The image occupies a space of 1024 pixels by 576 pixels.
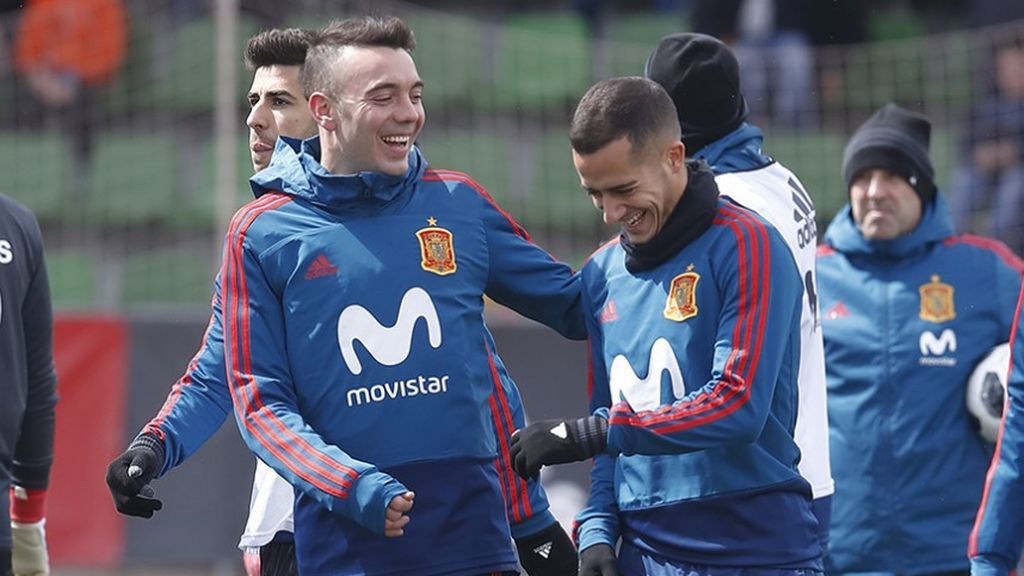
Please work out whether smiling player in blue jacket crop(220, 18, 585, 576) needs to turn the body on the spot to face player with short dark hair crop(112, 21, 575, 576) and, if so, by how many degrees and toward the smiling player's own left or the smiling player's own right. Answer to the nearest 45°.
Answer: approximately 180°

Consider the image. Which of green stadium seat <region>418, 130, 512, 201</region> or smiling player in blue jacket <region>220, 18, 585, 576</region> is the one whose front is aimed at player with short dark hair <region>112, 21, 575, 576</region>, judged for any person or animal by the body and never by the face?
the green stadium seat

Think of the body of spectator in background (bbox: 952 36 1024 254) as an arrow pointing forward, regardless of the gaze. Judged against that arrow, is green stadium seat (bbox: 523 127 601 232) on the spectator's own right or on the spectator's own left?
on the spectator's own right

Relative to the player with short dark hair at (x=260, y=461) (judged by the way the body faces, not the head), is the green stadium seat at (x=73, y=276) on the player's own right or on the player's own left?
on the player's own right

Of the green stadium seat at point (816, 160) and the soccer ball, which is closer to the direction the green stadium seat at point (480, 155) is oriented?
the soccer ball

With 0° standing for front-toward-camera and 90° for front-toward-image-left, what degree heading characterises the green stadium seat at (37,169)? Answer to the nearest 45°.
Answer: approximately 0°

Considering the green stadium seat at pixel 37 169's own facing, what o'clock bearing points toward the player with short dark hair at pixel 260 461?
The player with short dark hair is roughly at 12 o'clock from the green stadium seat.

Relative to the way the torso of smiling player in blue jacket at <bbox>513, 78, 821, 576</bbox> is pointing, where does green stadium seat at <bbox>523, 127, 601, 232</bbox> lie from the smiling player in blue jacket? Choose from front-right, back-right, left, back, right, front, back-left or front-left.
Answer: back-right
